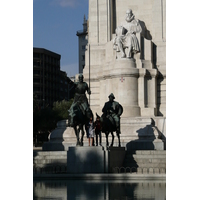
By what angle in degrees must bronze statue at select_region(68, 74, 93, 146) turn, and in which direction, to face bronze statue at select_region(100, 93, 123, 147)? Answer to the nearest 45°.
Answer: approximately 135° to its left

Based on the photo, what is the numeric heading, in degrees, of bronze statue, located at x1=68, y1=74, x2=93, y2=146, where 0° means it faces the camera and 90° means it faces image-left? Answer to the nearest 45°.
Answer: approximately 0°

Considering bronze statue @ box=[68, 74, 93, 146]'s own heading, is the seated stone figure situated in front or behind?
behind

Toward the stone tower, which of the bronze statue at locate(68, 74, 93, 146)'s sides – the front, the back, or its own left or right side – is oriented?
back
